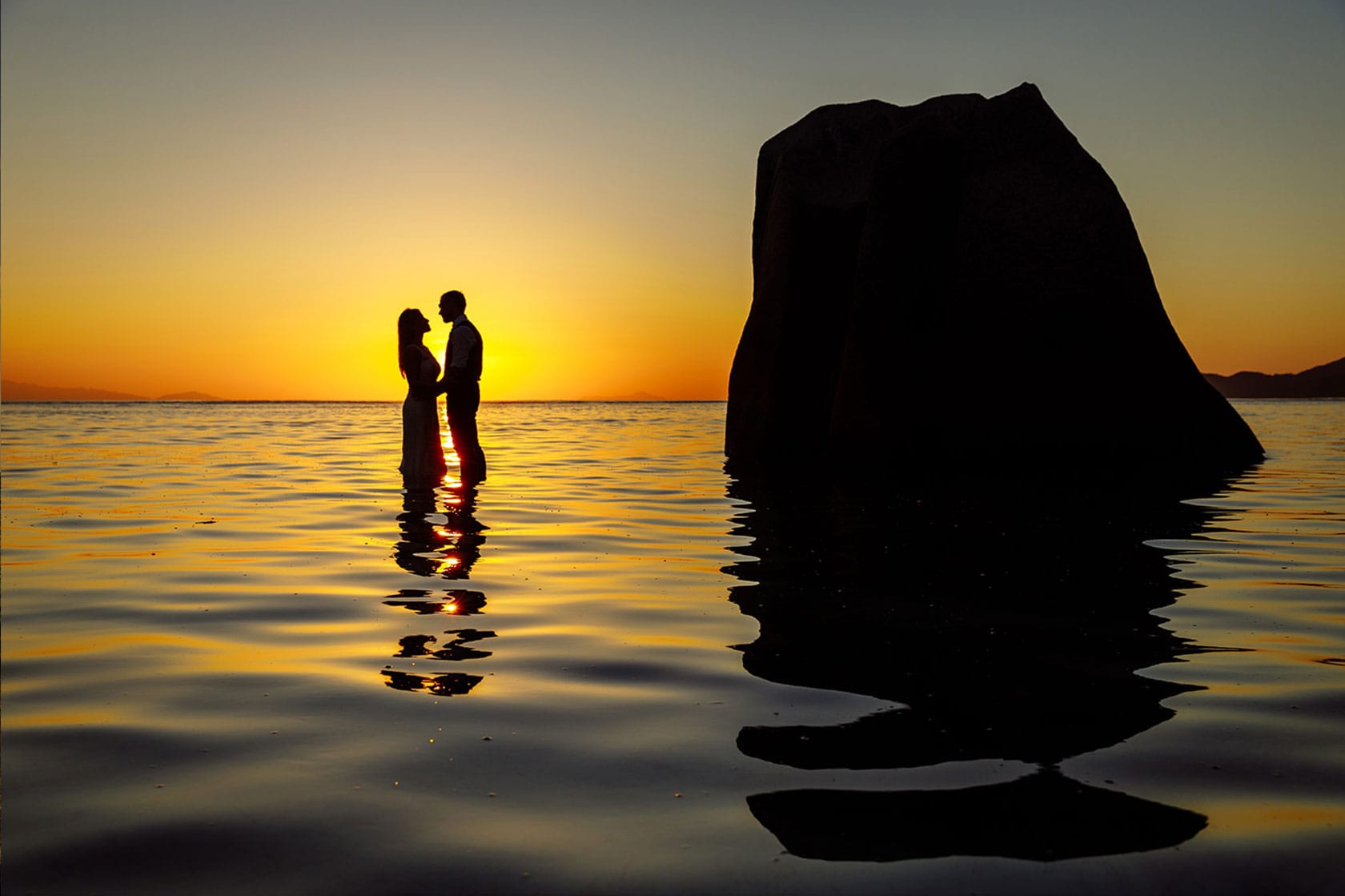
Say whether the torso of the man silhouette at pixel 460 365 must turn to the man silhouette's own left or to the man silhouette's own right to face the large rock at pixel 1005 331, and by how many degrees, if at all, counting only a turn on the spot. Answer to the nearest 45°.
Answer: approximately 180°

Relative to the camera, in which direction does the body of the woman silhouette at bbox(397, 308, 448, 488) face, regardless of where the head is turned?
to the viewer's right

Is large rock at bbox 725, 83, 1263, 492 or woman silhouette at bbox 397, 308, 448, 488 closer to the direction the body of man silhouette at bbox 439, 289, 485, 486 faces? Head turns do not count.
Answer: the woman silhouette

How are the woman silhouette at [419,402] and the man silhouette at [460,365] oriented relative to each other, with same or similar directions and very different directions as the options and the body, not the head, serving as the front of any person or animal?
very different directions

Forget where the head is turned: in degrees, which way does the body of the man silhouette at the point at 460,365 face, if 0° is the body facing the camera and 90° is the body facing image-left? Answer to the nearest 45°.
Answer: approximately 90°

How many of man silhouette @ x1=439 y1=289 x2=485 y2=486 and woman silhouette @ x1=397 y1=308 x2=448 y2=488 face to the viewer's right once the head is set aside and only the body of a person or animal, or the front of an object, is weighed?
1
